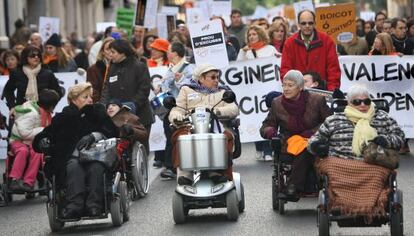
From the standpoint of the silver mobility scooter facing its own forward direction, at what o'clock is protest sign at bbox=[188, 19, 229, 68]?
The protest sign is roughly at 6 o'clock from the silver mobility scooter.

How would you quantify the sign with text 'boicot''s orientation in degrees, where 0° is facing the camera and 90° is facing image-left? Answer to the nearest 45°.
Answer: approximately 0°

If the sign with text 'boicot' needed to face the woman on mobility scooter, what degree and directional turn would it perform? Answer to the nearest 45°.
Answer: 0° — it already faces them

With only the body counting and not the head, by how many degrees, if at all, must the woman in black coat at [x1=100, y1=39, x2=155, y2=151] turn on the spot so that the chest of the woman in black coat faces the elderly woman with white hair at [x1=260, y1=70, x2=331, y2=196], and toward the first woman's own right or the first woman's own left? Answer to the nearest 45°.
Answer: approximately 90° to the first woman's own left

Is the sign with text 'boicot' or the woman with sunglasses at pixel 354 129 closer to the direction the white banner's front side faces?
the woman with sunglasses

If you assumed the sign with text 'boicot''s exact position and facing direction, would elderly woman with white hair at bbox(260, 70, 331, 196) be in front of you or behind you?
in front

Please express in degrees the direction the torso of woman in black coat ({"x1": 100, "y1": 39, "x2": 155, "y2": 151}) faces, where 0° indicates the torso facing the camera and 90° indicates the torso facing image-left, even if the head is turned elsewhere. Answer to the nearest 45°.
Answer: approximately 45°

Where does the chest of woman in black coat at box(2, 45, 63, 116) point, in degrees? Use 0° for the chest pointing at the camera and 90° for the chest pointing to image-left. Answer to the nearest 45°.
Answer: approximately 0°

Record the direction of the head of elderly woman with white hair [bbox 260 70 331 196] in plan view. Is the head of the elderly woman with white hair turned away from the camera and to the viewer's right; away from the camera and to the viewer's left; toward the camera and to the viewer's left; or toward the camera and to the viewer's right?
toward the camera and to the viewer's left
